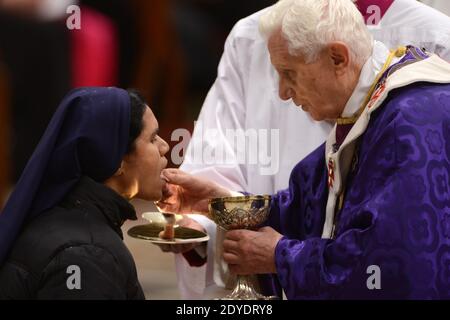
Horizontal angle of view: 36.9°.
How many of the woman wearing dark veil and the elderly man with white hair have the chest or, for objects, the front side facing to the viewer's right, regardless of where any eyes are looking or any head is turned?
1

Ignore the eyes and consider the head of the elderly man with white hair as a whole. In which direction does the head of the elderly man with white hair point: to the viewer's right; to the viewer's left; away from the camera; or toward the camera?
to the viewer's left

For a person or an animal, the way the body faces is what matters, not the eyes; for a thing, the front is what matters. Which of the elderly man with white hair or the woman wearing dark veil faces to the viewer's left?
the elderly man with white hair

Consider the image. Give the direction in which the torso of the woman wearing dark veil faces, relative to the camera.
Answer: to the viewer's right

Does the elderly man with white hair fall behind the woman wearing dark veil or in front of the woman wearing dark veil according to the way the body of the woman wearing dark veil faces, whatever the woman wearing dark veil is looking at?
in front

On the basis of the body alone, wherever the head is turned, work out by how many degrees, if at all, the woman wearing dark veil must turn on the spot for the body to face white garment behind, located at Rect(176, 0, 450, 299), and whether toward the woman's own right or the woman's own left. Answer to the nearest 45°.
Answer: approximately 45° to the woman's own left

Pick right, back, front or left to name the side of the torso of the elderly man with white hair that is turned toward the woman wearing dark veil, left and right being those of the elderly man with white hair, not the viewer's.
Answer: front

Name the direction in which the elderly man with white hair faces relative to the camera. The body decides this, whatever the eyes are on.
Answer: to the viewer's left

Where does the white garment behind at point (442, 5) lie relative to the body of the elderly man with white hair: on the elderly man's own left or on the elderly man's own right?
on the elderly man's own right

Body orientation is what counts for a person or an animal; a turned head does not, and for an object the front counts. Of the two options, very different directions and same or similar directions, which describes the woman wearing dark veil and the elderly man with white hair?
very different directions

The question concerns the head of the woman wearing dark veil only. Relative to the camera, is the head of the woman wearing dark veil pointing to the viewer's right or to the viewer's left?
to the viewer's right
